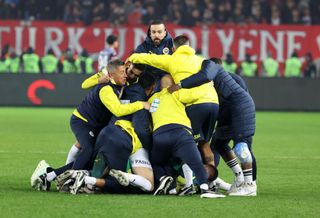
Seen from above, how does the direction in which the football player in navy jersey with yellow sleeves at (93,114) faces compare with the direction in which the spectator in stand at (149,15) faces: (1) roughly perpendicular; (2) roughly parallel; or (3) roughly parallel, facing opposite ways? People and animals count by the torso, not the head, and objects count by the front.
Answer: roughly perpendicular

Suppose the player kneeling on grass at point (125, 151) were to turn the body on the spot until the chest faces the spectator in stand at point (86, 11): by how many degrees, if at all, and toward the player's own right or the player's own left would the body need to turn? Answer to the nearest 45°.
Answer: approximately 45° to the player's own left

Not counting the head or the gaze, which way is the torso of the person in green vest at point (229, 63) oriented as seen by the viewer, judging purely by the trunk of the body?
away from the camera

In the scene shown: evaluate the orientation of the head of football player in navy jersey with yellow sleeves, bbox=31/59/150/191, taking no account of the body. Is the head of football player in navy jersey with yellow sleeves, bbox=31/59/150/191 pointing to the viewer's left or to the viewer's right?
to the viewer's right

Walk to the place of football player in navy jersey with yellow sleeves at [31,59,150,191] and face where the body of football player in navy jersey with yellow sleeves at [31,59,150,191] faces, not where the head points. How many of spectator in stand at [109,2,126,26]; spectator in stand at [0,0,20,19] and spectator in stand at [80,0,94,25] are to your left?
3
